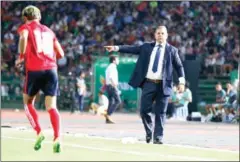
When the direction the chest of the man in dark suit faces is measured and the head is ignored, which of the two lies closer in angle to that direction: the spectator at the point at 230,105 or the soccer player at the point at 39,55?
the soccer player

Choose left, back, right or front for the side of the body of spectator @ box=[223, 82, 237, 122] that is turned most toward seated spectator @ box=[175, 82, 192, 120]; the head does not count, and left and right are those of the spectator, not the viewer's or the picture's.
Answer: right

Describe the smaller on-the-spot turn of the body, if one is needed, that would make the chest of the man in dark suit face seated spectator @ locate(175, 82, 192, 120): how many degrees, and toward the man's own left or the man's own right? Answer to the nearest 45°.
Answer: approximately 180°

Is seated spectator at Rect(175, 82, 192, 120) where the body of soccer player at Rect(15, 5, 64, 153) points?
no

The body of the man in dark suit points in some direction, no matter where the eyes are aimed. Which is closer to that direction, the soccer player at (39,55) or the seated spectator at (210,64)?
the soccer player

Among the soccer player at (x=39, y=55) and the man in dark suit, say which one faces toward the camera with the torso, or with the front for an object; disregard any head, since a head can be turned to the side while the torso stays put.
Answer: the man in dark suit

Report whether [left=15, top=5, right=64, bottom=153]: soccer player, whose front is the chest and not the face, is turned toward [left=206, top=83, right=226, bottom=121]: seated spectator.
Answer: no

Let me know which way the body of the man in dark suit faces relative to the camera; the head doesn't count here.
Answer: toward the camera

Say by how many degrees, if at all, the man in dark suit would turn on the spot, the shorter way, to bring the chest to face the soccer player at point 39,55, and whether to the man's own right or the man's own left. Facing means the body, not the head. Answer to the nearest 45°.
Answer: approximately 45° to the man's own right

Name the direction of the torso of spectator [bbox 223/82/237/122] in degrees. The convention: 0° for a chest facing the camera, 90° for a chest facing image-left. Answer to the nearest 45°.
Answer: approximately 45°

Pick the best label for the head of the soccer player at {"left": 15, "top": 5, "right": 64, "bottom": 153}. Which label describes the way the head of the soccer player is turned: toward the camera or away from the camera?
away from the camera

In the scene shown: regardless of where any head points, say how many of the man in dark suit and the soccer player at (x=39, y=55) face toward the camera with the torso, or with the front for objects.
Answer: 1

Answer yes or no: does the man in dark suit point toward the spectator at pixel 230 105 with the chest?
no

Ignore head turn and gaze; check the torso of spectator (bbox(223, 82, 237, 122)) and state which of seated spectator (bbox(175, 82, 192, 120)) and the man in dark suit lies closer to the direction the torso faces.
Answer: the man in dark suit
